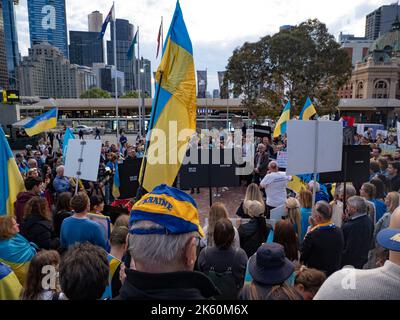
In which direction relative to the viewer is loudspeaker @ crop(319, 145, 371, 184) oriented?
toward the camera

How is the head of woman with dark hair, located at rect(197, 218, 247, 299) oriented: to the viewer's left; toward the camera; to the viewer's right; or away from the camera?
away from the camera

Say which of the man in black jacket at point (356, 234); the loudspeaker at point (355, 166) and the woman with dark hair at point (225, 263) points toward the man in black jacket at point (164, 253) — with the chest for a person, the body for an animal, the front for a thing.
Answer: the loudspeaker

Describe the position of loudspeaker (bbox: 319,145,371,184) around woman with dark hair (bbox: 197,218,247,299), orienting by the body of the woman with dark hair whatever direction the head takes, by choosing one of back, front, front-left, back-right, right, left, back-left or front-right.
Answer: front-right

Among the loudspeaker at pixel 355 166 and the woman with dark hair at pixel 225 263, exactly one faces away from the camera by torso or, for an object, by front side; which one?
the woman with dark hair

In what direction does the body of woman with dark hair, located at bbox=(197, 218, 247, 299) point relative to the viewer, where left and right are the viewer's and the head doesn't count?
facing away from the viewer

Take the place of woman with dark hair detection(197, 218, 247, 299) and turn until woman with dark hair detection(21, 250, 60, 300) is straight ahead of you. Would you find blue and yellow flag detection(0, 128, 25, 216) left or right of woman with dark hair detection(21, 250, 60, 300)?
right

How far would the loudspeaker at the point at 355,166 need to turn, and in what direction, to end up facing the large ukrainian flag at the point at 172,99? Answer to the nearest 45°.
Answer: approximately 45° to its right

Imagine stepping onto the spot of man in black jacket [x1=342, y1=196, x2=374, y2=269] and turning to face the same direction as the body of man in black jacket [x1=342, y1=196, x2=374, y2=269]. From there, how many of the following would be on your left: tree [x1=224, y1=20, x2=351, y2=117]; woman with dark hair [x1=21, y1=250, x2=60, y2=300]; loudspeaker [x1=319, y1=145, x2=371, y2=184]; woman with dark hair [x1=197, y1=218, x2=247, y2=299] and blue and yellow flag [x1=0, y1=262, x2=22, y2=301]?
3

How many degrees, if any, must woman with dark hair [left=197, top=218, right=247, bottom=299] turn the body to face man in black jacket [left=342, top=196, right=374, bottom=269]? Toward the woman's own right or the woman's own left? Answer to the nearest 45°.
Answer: approximately 45° to the woman's own right

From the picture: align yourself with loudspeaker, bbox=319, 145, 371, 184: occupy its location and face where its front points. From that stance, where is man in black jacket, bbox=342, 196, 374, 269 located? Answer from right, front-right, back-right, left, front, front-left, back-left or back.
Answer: front

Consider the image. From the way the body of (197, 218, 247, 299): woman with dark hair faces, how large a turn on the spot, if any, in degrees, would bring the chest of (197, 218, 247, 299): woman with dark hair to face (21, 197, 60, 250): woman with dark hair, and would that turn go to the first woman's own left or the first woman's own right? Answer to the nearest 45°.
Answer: approximately 90° to the first woman's own left

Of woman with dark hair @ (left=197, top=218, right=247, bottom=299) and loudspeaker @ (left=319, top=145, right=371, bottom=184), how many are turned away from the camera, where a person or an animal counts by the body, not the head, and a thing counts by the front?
1

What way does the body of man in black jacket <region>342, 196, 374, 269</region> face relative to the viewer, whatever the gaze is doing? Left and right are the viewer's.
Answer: facing away from the viewer and to the left of the viewer

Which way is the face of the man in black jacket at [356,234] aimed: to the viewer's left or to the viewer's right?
to the viewer's left

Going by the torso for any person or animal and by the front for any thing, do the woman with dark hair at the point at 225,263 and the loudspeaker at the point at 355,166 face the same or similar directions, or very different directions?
very different directions

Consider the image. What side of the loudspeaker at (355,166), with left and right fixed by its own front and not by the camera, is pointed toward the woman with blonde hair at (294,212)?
front

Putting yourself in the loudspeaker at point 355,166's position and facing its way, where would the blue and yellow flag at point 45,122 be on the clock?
The blue and yellow flag is roughly at 3 o'clock from the loudspeaker.
